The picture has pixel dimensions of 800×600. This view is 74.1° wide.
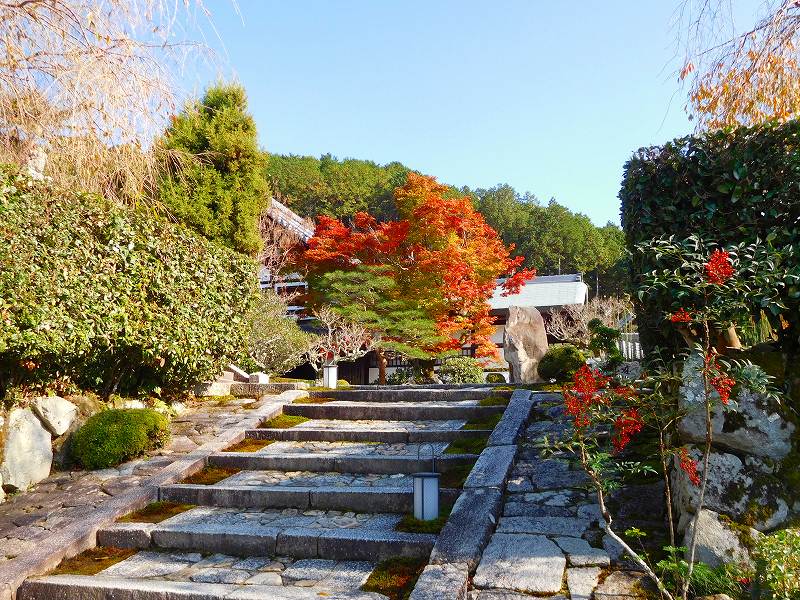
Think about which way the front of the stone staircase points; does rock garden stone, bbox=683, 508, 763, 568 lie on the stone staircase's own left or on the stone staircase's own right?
on the stone staircase's own left

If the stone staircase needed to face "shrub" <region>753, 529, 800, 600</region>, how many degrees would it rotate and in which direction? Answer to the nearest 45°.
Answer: approximately 45° to its left

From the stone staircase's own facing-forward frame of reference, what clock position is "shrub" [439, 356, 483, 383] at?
The shrub is roughly at 7 o'clock from the stone staircase.

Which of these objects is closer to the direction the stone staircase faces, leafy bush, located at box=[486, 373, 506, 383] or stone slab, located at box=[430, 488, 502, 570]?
the stone slab

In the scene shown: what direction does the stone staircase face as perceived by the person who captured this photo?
facing the viewer

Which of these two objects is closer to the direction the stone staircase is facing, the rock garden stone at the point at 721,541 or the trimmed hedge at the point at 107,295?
the rock garden stone

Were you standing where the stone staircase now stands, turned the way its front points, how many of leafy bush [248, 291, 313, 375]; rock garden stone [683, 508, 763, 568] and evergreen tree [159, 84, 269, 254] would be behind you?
2

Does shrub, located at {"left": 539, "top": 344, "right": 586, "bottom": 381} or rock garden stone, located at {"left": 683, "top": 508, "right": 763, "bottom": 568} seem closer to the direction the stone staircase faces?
the rock garden stone

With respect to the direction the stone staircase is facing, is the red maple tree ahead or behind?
behind

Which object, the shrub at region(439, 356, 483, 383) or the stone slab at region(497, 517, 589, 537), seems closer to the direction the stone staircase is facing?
the stone slab

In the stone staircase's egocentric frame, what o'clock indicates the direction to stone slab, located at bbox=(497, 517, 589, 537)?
The stone slab is roughly at 10 o'clock from the stone staircase.

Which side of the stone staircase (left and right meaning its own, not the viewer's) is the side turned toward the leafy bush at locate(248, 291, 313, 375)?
back

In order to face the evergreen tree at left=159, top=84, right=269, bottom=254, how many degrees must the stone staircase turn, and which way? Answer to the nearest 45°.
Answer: approximately 180°

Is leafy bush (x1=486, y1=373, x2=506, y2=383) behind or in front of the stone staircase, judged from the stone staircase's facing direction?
behind

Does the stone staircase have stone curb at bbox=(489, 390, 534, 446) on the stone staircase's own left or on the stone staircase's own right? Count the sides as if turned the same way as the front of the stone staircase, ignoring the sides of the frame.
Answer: on the stone staircase's own left
